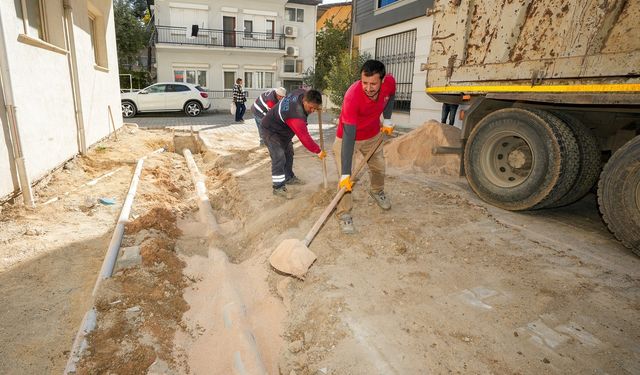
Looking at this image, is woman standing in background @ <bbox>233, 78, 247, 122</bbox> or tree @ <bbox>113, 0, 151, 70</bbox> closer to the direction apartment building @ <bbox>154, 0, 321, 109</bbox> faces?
the woman standing in background

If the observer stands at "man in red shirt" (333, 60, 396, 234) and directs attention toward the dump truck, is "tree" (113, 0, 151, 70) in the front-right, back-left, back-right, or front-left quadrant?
back-left

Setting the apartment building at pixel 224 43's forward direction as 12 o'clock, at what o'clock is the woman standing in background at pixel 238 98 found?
The woman standing in background is roughly at 12 o'clock from the apartment building.

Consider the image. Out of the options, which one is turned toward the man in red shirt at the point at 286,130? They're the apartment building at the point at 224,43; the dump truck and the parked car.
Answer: the apartment building

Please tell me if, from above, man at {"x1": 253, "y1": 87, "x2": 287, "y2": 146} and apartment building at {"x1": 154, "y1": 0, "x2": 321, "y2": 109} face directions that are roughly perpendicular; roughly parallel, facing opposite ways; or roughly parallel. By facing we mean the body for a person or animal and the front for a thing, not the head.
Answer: roughly perpendicular
